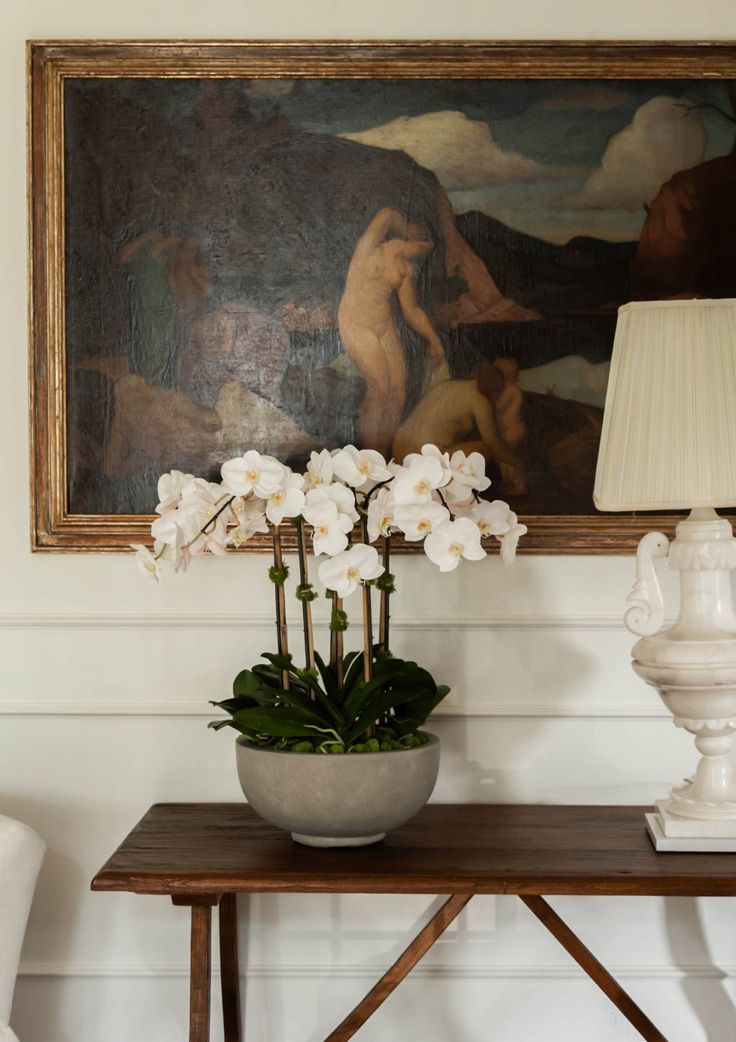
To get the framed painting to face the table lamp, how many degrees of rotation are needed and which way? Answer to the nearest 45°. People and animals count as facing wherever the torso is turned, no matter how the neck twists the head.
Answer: approximately 45° to its left

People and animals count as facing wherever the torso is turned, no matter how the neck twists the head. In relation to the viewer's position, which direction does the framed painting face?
facing the viewer
